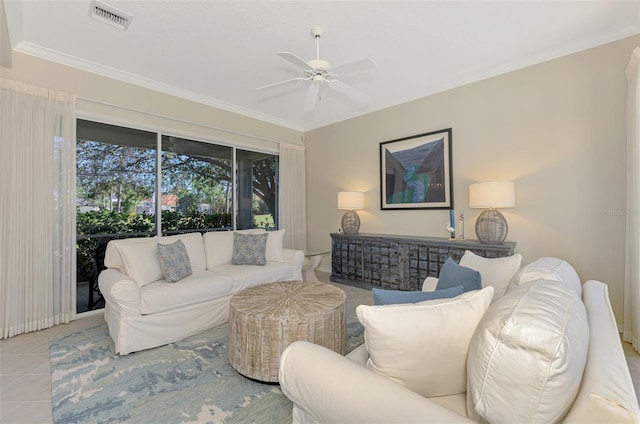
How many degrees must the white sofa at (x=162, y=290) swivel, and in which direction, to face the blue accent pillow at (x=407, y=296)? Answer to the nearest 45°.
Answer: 0° — it already faces it

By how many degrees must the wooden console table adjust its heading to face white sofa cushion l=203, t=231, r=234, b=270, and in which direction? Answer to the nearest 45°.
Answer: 0° — it already faces it

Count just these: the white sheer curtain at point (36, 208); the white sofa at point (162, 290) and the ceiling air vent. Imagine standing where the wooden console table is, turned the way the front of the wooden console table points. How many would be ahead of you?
3

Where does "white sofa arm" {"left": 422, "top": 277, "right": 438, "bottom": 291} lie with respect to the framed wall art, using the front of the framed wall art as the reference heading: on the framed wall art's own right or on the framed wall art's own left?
on the framed wall art's own left

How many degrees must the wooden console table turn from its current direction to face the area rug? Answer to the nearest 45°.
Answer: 0° — it already faces it

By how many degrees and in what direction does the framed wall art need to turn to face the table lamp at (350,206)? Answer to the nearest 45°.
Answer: approximately 45° to its right

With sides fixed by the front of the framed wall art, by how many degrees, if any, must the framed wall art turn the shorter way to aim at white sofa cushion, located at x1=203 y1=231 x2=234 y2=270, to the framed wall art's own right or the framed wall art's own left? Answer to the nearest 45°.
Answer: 0° — it already faces it

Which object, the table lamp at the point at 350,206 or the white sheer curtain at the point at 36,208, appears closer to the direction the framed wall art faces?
the white sheer curtain

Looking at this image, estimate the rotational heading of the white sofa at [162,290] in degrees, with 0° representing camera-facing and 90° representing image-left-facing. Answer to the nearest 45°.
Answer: approximately 315°

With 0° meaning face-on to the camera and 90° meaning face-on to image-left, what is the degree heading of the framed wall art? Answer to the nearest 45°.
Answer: approximately 45°

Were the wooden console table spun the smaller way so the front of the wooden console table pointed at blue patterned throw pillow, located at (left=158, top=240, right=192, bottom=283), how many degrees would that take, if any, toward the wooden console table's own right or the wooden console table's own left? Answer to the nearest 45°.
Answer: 0° — it already faces it

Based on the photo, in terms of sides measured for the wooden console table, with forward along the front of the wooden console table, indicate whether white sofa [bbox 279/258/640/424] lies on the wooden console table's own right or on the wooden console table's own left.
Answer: on the wooden console table's own left
